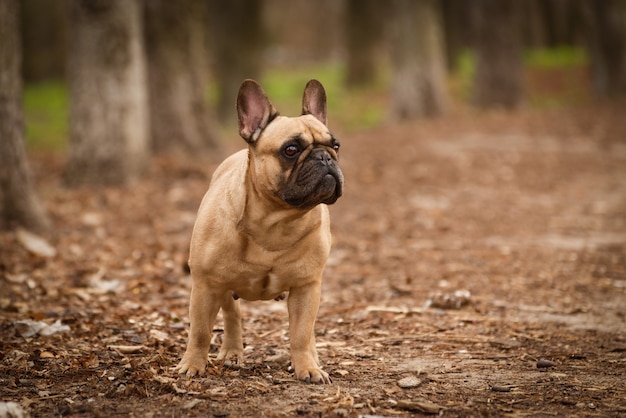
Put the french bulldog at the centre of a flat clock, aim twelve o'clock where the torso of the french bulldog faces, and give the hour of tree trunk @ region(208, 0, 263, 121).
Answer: The tree trunk is roughly at 6 o'clock from the french bulldog.

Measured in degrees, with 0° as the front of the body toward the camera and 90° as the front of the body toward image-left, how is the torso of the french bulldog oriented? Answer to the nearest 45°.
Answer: approximately 0°

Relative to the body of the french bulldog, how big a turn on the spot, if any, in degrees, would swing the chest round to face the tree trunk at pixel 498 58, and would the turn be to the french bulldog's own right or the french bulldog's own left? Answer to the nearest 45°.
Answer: approximately 180°

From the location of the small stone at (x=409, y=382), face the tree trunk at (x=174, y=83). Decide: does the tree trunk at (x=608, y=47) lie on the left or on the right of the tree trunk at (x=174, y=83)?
right

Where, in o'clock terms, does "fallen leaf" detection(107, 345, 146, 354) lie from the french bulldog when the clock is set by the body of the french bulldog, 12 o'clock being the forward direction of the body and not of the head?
The fallen leaf is roughly at 4 o'clock from the french bulldog.

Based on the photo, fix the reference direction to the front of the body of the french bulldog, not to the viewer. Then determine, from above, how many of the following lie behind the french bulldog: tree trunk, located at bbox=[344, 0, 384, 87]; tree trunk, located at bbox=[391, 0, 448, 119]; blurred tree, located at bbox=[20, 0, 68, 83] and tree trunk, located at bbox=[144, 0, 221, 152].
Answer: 4

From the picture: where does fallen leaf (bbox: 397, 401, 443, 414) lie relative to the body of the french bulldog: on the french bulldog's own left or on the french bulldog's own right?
on the french bulldog's own left

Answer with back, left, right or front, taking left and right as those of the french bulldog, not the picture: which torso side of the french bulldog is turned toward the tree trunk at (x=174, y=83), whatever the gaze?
back

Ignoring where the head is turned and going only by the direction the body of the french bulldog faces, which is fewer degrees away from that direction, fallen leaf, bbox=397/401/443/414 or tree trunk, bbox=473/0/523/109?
the fallen leaf

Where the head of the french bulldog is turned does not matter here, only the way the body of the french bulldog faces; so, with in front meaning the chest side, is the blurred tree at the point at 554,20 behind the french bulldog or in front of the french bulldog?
behind

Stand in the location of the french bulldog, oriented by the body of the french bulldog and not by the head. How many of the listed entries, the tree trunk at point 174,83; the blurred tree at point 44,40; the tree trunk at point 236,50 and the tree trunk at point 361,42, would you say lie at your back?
4
